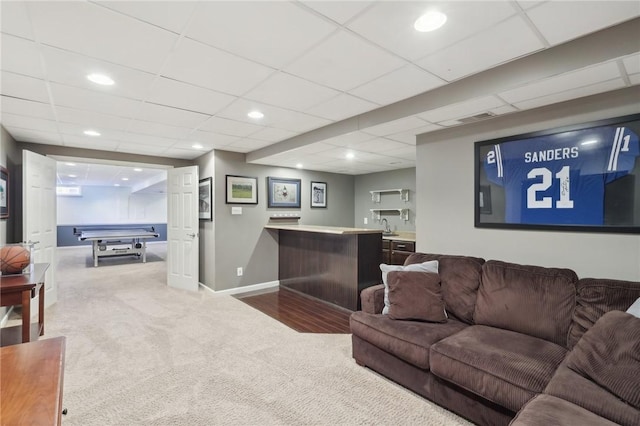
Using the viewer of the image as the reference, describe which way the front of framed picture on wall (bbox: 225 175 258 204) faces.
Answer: facing the viewer and to the right of the viewer

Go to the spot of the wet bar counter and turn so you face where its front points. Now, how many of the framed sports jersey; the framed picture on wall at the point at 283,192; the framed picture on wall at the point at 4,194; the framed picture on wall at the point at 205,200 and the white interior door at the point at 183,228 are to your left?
1

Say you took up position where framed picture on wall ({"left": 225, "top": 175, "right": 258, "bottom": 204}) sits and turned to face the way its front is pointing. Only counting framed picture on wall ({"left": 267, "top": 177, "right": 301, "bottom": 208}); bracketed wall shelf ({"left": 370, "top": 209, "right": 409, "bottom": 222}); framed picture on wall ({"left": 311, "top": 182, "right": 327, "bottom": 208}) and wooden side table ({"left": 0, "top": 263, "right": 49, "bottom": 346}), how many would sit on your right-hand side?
1

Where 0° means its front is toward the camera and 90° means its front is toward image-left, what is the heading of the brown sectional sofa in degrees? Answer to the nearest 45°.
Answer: approximately 45°

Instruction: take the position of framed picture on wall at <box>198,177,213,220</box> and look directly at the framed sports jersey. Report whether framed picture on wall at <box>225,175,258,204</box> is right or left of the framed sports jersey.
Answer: left

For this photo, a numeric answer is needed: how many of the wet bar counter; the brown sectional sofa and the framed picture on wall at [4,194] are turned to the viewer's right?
1

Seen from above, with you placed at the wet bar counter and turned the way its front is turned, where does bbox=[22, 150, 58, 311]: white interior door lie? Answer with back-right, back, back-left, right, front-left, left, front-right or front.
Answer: front-right

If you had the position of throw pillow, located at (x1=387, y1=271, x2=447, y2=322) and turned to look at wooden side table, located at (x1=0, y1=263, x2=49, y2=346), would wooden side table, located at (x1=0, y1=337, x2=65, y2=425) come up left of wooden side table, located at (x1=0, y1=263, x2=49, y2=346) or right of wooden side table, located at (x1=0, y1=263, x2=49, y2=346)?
left

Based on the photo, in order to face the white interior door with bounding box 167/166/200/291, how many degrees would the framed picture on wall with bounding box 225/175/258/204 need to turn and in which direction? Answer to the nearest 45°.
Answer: approximately 135° to its right

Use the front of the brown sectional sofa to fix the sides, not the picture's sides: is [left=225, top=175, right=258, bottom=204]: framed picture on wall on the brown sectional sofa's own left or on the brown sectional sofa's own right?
on the brown sectional sofa's own right

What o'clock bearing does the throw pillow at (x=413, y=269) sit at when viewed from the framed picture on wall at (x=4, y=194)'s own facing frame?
The throw pillow is roughly at 2 o'clock from the framed picture on wall.

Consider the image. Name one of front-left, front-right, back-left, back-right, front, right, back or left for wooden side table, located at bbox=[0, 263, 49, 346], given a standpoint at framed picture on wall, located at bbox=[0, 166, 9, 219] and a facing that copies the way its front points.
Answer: right

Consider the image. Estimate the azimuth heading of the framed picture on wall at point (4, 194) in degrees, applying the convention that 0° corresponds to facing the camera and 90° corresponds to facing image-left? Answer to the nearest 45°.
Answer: approximately 270°

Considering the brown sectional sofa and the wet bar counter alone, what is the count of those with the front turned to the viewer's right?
0

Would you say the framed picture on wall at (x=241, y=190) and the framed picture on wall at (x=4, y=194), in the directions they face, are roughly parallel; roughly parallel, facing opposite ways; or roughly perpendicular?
roughly perpendicular

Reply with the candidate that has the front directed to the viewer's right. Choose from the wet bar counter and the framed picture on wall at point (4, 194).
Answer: the framed picture on wall
